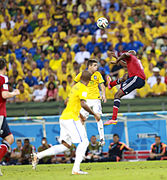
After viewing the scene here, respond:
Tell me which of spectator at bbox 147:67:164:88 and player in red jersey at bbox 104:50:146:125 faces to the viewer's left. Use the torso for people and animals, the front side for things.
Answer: the player in red jersey

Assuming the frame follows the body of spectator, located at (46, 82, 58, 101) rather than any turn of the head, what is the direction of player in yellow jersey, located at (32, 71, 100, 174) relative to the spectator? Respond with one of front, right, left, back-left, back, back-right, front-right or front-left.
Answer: front

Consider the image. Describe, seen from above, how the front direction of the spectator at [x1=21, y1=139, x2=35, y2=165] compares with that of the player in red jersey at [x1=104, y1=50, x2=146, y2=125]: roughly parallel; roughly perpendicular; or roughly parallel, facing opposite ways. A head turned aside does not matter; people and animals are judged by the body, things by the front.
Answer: roughly perpendicular

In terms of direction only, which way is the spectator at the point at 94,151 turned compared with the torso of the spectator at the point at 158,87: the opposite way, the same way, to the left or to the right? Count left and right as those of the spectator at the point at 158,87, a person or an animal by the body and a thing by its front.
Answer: the same way

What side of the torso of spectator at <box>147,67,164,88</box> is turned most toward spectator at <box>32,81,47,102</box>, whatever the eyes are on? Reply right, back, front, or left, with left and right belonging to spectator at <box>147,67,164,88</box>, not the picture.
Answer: right

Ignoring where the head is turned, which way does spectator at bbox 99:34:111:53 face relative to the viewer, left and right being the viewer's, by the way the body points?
facing the viewer

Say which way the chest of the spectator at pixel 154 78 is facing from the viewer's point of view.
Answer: toward the camera

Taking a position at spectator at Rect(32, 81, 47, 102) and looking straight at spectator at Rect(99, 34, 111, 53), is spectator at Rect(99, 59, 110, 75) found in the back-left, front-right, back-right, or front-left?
front-right

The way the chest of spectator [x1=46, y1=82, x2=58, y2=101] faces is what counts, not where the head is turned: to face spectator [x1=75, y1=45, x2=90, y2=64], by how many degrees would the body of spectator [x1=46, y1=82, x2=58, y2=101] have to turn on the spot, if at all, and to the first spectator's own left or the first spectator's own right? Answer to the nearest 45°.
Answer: approximately 135° to the first spectator's own left

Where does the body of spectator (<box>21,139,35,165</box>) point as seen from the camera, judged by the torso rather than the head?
toward the camera

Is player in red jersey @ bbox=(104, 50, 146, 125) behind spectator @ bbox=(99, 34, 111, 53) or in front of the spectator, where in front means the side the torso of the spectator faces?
in front

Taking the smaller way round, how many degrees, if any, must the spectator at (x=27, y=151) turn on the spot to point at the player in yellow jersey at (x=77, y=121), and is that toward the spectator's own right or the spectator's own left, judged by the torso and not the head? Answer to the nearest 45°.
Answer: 0° — they already face them

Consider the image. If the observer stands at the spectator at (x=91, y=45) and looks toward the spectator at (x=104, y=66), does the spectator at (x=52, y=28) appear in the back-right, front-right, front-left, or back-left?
back-right

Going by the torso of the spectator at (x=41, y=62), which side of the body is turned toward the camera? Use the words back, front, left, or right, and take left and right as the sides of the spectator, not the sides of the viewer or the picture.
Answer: front

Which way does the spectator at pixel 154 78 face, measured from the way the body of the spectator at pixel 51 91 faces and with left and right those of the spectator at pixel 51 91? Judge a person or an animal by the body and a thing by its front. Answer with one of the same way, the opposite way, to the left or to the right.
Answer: the same way
